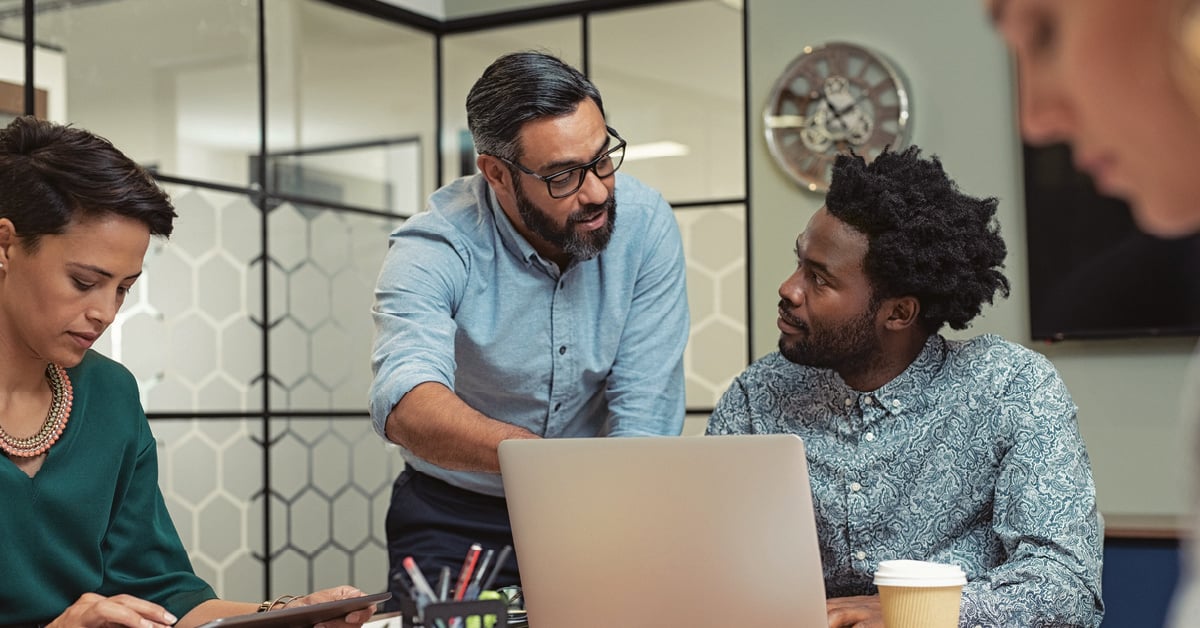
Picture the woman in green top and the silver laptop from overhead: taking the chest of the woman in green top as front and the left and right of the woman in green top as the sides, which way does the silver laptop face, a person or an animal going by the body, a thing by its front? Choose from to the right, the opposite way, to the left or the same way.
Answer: to the left

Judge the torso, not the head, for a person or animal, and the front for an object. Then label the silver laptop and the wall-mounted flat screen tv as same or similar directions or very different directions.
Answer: very different directions

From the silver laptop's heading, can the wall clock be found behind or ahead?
ahead

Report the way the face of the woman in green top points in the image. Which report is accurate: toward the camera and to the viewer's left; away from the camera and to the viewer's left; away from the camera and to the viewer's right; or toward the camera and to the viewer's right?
toward the camera and to the viewer's right

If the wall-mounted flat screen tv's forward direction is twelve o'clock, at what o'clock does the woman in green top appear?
The woman in green top is roughly at 1 o'clock from the wall-mounted flat screen tv.

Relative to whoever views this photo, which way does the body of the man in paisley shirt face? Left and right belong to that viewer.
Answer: facing the viewer and to the left of the viewer

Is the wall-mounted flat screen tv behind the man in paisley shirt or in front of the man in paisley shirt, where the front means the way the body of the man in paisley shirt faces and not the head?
behind

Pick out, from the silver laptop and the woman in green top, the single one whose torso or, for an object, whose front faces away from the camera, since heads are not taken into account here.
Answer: the silver laptop

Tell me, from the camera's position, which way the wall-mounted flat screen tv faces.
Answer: facing the viewer

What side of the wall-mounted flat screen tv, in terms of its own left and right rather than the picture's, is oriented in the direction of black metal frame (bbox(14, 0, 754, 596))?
right

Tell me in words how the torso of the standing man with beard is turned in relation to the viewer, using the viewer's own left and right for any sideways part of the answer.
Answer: facing the viewer and to the right of the viewer

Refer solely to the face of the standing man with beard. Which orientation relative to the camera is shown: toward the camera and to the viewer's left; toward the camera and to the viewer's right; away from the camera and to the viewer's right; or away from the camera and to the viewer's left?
toward the camera and to the viewer's right

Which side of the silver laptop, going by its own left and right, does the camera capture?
back

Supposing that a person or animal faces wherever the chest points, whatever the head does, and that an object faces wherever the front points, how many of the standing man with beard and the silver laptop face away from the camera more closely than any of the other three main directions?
1

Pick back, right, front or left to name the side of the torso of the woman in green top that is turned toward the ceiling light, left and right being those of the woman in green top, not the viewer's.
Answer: left
